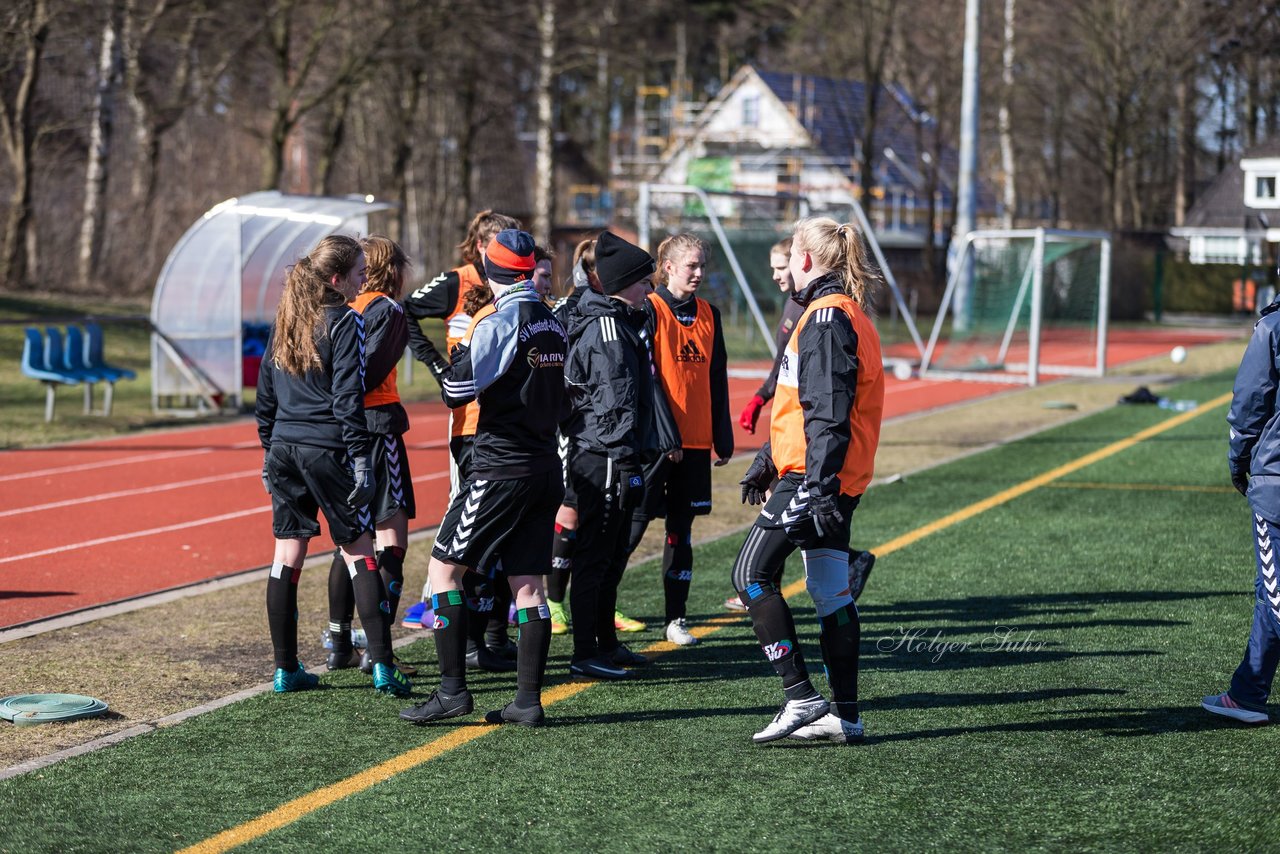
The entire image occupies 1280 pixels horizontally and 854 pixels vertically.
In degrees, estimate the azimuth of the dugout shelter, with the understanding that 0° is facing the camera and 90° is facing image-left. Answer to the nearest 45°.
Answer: approximately 315°

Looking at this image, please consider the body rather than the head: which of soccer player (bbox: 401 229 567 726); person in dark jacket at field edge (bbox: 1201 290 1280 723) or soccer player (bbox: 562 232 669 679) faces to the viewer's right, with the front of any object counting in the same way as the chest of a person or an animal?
soccer player (bbox: 562 232 669 679)

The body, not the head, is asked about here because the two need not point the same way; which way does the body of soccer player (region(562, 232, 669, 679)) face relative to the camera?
to the viewer's right

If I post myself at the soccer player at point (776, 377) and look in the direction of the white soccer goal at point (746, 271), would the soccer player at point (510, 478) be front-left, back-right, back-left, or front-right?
back-left

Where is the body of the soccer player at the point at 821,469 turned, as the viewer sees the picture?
to the viewer's left

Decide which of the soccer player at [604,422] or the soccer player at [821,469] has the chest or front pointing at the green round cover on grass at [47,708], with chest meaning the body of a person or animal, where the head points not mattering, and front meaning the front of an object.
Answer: the soccer player at [821,469]

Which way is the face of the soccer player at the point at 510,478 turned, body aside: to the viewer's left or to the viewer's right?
to the viewer's right

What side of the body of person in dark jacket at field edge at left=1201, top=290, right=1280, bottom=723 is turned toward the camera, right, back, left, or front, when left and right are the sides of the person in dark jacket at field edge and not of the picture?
left

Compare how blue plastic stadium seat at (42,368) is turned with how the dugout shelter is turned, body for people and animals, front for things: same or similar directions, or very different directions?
same or similar directions

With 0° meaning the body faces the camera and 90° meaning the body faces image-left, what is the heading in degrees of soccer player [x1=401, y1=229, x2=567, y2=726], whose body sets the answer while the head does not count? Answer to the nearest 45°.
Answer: approximately 135°

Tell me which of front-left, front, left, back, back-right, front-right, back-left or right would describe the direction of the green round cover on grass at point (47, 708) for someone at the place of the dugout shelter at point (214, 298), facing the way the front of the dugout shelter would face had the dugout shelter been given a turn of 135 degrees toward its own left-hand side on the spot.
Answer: back
